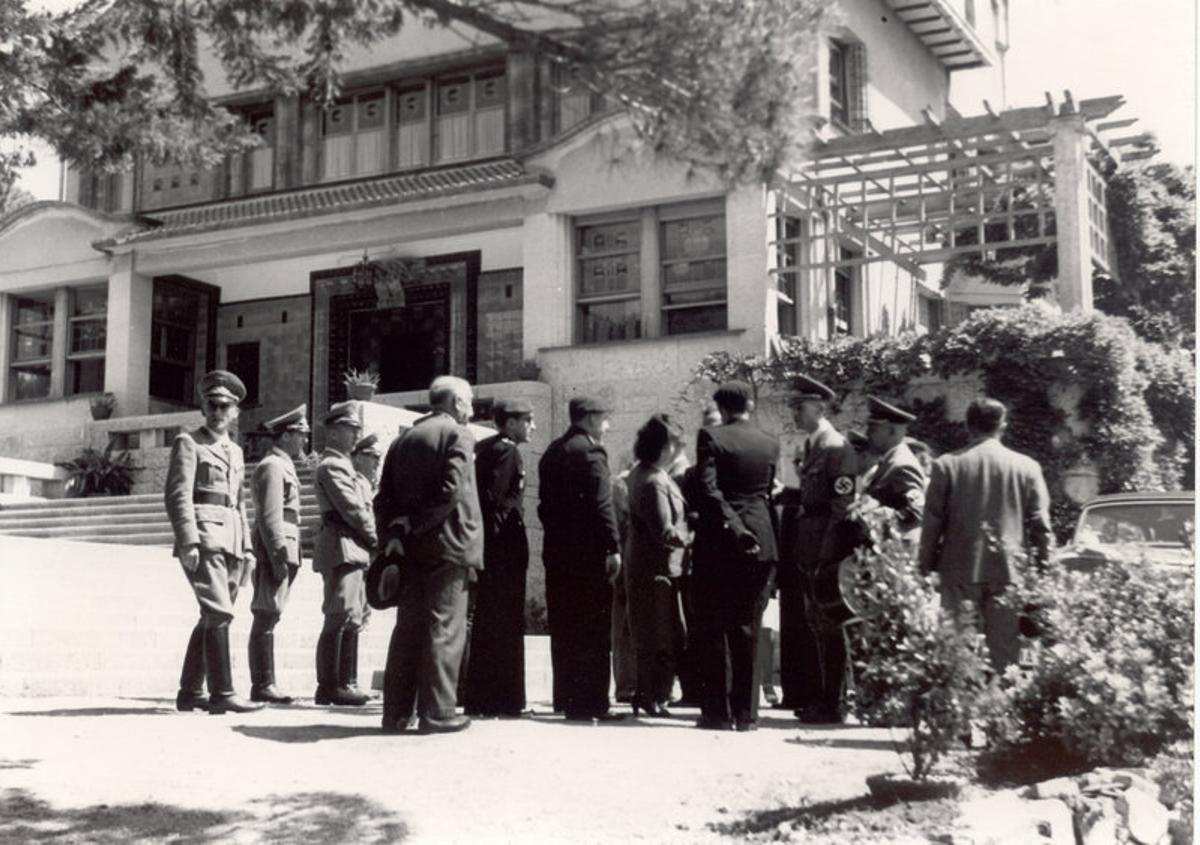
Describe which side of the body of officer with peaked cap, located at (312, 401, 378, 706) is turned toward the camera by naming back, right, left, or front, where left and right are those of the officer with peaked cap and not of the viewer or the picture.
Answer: right

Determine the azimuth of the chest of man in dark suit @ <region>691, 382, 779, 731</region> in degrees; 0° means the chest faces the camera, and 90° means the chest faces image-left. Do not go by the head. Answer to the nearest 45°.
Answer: approximately 180°

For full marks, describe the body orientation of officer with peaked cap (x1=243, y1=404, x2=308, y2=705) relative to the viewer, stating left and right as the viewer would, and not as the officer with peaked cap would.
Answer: facing to the right of the viewer

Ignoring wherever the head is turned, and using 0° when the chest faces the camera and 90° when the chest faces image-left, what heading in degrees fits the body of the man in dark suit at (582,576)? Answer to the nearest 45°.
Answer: approximately 225°

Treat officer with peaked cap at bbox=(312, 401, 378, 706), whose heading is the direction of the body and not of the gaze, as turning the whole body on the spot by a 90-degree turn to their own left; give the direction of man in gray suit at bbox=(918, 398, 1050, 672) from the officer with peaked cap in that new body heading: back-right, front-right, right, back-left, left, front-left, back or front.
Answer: back-right

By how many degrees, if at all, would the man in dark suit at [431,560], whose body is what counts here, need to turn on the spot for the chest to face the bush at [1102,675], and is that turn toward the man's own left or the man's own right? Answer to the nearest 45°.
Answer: approximately 90° to the man's own right

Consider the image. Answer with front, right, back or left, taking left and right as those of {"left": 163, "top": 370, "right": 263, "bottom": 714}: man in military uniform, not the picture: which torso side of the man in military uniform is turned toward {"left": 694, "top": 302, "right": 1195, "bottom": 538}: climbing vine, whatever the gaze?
left

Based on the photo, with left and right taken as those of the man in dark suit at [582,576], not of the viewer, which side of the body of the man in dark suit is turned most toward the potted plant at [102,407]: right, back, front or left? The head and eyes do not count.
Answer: left

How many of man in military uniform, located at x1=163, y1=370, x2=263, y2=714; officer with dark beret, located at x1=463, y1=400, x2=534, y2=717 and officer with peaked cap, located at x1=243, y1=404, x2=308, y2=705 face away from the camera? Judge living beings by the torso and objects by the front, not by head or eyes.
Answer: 0

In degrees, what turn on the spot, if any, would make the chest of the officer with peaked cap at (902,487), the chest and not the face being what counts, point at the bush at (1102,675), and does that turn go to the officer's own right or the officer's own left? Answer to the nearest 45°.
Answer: approximately 135° to the officer's own left

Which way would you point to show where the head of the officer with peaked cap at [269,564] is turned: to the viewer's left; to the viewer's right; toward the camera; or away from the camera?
to the viewer's right

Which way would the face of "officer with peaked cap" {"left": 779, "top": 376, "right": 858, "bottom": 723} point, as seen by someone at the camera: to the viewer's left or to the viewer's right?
to the viewer's left

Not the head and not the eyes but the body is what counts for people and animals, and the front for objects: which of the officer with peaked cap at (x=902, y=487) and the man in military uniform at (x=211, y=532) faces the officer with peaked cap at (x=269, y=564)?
the officer with peaked cap at (x=902, y=487)

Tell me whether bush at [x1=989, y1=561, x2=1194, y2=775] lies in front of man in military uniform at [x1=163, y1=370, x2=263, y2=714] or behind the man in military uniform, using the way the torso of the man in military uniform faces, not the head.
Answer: in front

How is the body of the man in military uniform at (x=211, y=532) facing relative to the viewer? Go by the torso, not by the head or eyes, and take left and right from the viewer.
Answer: facing the viewer and to the right of the viewer

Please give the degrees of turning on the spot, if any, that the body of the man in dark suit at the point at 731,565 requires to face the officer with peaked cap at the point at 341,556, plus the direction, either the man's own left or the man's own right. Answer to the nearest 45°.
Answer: approximately 45° to the man's own left

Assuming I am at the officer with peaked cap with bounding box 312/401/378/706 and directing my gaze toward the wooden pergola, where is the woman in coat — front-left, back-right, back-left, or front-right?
front-right
